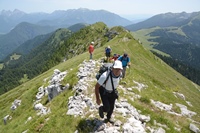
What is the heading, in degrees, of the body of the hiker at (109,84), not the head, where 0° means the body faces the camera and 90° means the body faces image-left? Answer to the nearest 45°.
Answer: approximately 315°
